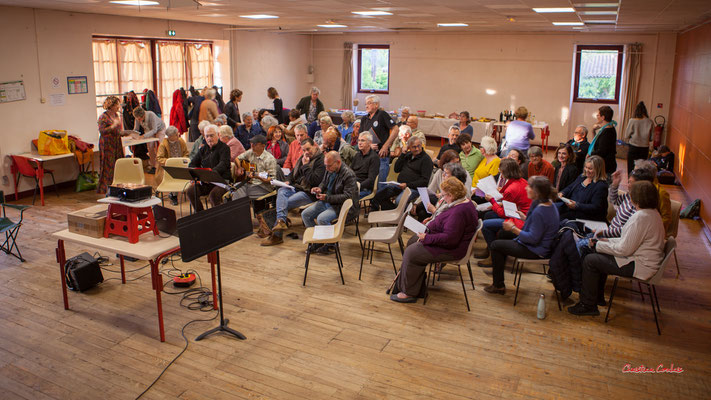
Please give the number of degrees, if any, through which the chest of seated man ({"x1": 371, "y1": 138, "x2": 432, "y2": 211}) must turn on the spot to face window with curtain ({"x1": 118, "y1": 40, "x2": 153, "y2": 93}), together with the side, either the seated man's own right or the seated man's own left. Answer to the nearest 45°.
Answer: approximately 90° to the seated man's own right

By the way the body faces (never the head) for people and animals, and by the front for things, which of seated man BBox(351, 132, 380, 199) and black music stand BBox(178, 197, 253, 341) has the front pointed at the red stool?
the seated man

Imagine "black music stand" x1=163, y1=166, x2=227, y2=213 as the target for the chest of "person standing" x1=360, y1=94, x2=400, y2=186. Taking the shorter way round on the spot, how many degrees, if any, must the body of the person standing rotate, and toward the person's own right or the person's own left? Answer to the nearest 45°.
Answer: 0° — they already face it

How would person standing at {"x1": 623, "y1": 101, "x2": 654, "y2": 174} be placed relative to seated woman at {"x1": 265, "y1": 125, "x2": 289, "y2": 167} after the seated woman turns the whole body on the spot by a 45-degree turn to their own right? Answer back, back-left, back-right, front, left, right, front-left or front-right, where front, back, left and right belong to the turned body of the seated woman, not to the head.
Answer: back

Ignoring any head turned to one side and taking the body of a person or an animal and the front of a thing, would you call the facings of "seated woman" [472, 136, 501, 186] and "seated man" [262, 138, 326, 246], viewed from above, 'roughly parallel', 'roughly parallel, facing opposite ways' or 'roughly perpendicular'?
roughly parallel

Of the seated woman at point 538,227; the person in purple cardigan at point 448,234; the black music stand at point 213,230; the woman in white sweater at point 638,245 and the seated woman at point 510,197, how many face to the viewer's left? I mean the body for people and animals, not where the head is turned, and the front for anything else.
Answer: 4

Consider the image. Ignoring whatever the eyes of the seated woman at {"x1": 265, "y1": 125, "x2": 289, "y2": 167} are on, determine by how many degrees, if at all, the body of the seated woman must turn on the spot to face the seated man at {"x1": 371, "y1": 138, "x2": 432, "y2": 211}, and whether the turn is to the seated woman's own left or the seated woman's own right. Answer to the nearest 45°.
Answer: approximately 90° to the seated woman's own left

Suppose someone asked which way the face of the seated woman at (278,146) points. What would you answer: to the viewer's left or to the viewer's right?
to the viewer's right

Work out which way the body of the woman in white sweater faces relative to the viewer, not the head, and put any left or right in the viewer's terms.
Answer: facing to the left of the viewer

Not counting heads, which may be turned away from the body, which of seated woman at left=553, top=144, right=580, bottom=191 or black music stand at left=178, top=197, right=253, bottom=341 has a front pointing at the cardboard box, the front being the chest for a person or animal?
the seated woman

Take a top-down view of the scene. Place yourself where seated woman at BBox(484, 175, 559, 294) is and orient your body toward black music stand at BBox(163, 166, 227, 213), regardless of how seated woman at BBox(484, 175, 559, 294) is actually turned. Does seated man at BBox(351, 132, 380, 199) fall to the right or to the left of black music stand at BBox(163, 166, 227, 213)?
right

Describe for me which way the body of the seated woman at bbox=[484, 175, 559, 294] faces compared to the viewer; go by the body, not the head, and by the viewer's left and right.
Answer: facing to the left of the viewer

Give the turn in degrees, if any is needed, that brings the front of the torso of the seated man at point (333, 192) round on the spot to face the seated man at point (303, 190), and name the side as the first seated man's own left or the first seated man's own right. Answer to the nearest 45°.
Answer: approximately 90° to the first seated man's own right

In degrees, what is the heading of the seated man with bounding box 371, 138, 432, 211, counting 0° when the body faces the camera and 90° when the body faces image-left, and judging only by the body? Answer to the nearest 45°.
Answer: approximately 45°

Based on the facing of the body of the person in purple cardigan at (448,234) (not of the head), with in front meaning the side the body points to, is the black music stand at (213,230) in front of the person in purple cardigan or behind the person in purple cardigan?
in front

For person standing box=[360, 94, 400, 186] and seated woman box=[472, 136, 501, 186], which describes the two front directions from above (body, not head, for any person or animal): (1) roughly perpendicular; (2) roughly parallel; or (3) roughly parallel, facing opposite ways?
roughly parallel
